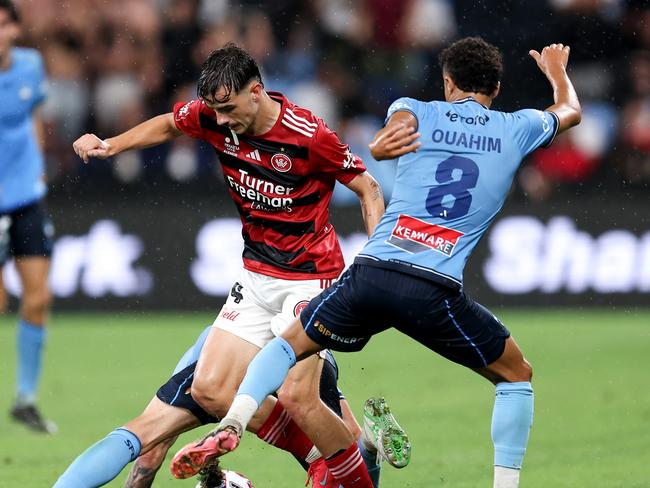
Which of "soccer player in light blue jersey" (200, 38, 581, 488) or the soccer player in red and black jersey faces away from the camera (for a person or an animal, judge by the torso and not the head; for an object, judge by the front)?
the soccer player in light blue jersey

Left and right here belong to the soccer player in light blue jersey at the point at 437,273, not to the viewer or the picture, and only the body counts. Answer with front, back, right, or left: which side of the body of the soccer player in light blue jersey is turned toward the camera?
back

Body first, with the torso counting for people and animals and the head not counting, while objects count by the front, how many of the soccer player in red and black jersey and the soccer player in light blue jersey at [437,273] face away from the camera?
1

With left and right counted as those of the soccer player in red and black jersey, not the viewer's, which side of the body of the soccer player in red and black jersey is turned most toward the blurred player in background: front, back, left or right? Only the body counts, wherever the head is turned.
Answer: right

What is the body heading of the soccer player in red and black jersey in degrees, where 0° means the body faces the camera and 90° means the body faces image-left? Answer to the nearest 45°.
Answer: approximately 45°

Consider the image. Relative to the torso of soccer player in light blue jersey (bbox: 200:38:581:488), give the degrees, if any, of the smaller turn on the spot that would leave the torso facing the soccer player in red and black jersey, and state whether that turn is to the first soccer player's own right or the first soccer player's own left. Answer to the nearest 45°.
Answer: approximately 45° to the first soccer player's own left

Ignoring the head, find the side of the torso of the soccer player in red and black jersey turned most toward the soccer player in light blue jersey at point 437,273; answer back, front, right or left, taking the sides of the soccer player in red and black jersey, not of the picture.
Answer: left
